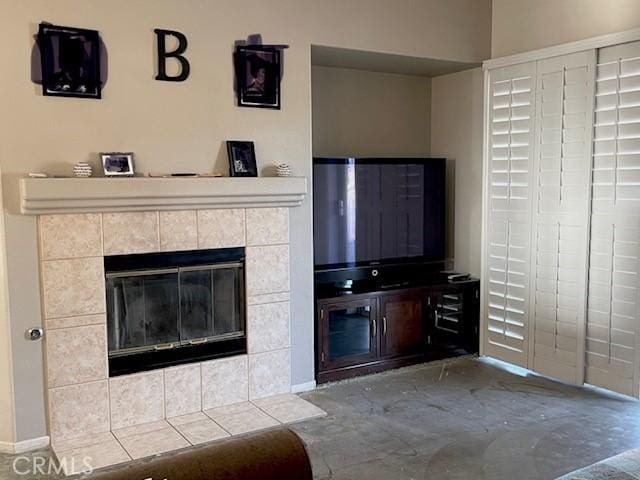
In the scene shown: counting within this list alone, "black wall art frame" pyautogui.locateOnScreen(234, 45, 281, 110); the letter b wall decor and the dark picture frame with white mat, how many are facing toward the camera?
3

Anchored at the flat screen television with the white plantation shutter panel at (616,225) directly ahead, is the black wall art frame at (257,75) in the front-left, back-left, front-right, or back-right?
back-right

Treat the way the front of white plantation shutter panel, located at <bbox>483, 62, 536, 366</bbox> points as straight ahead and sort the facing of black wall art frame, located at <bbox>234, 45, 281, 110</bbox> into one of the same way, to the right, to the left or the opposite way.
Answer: to the left

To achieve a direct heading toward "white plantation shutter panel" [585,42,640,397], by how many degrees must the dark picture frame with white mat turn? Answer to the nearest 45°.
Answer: approximately 90° to its left

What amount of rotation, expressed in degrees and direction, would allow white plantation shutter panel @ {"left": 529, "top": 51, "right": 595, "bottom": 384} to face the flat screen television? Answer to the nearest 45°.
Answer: approximately 45° to its right

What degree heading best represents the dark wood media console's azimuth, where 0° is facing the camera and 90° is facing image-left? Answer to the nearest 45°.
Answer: approximately 315°

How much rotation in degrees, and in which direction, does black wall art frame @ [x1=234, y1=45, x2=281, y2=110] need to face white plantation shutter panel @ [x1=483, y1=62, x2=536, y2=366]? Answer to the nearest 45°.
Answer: approximately 90° to its left

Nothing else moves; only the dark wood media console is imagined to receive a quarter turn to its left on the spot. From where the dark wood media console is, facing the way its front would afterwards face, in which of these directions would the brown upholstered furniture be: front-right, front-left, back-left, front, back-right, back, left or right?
back-right

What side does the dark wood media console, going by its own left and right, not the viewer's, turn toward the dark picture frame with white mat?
right

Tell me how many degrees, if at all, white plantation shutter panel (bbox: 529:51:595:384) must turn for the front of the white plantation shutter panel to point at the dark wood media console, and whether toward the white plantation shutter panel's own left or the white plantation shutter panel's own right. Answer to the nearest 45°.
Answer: approximately 45° to the white plantation shutter panel's own right

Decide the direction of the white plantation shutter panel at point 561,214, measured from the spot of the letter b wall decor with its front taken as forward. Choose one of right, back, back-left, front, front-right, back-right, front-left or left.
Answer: left

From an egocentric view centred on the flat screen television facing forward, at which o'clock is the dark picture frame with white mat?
The dark picture frame with white mat is roughly at 3 o'clock from the flat screen television.

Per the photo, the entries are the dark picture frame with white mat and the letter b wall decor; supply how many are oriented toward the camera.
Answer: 2

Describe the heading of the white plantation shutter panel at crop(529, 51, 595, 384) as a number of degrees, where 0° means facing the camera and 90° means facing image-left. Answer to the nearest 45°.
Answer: approximately 45°

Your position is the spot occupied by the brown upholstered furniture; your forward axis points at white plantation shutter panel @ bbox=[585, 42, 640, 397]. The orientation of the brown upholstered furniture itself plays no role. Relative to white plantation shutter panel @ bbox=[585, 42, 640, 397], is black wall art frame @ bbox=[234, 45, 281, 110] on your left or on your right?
left
